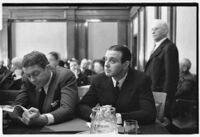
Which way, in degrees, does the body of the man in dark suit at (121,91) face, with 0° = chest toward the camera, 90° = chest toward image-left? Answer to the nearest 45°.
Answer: approximately 45°

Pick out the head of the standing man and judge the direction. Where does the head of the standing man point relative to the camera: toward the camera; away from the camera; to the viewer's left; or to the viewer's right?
to the viewer's left

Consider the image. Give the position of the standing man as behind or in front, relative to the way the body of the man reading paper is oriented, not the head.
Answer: behind
